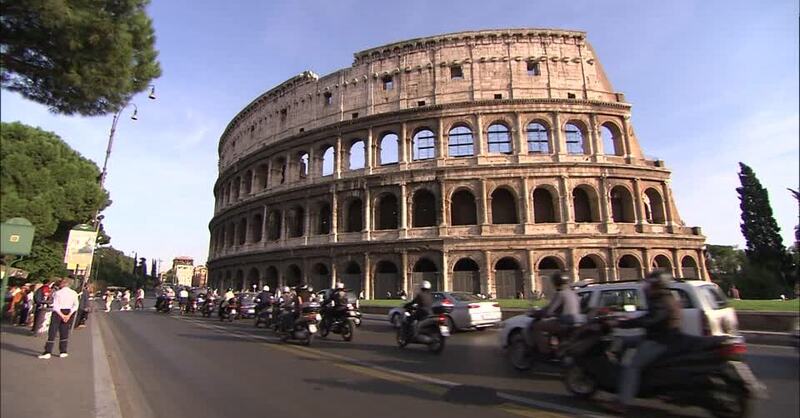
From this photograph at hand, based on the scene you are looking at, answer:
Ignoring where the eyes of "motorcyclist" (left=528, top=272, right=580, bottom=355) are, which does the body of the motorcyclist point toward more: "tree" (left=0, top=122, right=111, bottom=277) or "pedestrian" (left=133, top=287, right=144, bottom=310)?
the pedestrian

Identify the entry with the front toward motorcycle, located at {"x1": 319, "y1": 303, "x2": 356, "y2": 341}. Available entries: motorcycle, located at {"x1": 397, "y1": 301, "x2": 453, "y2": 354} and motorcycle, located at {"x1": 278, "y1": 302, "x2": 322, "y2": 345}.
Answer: motorcycle, located at {"x1": 397, "y1": 301, "x2": 453, "y2": 354}

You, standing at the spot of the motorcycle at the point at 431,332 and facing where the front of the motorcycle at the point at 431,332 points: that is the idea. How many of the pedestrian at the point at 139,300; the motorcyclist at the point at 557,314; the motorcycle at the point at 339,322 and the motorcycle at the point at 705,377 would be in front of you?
2

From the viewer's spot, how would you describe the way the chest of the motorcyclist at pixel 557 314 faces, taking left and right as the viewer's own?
facing to the left of the viewer

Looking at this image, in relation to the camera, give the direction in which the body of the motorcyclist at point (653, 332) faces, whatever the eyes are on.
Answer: to the viewer's left

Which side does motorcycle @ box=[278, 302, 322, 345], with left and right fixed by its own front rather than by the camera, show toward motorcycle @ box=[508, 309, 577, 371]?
back

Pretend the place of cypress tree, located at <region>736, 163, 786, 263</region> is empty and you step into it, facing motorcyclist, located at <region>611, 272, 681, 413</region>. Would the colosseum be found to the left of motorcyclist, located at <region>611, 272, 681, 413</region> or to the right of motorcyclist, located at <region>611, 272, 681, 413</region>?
right

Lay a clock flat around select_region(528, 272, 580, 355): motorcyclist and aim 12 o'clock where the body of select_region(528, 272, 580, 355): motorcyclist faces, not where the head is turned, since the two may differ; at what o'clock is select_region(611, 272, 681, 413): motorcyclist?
select_region(611, 272, 681, 413): motorcyclist is roughly at 8 o'clock from select_region(528, 272, 580, 355): motorcyclist.

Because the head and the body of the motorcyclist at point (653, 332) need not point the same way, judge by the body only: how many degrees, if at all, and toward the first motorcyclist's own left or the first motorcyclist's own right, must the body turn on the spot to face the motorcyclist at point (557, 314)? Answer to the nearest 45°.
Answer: approximately 45° to the first motorcyclist's own right

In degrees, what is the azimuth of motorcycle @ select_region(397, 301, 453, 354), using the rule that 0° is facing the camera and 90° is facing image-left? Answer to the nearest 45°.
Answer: approximately 135°

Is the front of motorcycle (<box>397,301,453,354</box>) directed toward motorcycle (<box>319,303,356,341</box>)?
yes

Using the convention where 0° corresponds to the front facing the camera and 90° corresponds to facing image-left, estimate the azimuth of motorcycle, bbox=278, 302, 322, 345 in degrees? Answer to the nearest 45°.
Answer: approximately 135°

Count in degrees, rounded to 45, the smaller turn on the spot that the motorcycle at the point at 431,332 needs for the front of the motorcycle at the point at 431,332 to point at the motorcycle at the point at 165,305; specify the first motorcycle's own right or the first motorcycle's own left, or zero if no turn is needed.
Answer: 0° — it already faces it
